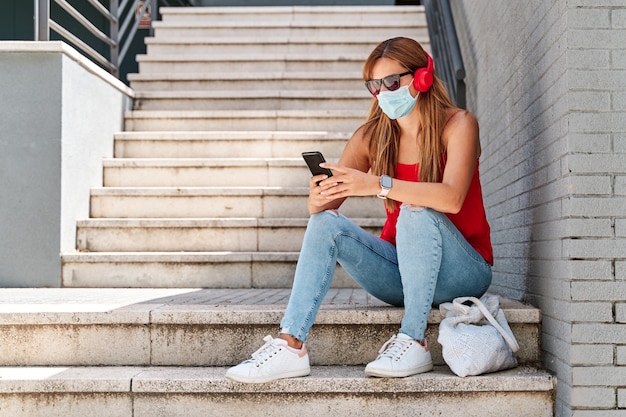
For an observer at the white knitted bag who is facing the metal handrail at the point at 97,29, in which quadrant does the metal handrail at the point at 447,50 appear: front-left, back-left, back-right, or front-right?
front-right

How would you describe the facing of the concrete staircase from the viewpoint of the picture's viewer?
facing the viewer

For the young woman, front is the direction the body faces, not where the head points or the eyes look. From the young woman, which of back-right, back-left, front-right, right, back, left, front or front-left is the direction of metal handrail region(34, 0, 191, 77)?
right

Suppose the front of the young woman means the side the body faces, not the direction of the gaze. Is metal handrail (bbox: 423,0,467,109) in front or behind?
behind

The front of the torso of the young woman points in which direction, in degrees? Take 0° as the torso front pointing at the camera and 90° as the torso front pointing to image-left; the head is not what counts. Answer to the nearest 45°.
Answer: approximately 45°

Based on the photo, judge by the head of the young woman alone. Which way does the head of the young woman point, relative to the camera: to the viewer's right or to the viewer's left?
to the viewer's left
